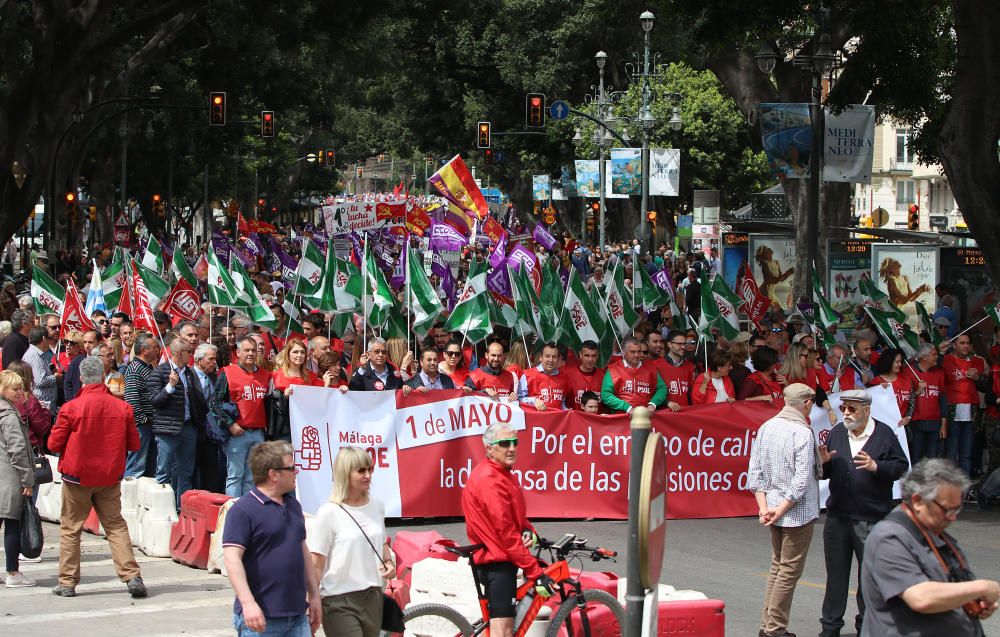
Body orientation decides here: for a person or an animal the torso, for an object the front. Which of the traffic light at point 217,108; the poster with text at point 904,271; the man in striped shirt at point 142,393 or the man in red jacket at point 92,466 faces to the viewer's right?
the man in striped shirt

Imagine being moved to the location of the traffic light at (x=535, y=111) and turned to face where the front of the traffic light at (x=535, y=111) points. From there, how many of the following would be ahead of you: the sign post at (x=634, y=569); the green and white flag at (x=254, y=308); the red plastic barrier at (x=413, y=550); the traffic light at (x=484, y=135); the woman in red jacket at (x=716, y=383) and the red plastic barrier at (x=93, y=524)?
5

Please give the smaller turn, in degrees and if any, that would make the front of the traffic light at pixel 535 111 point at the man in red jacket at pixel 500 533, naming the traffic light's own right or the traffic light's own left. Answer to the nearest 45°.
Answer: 0° — it already faces them

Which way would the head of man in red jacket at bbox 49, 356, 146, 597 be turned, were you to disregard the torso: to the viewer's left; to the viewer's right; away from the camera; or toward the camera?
away from the camera

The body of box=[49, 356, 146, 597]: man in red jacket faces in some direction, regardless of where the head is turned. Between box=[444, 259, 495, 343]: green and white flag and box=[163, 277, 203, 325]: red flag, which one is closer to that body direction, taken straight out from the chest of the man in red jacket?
the red flag

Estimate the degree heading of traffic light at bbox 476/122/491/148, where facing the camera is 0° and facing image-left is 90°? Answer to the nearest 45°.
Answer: approximately 0°

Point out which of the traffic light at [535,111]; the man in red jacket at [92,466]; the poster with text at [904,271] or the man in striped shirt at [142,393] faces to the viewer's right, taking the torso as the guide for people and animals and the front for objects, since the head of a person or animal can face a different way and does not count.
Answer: the man in striped shirt

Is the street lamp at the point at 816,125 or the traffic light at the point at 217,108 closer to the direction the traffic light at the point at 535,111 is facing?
the street lamp

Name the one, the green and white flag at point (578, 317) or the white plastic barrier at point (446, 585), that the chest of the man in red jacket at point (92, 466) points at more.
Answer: the green and white flag

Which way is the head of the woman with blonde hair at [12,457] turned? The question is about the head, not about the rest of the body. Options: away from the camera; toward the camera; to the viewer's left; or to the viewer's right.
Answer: to the viewer's right

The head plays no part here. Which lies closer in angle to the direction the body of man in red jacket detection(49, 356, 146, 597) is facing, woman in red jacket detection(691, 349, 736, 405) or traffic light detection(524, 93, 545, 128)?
the traffic light

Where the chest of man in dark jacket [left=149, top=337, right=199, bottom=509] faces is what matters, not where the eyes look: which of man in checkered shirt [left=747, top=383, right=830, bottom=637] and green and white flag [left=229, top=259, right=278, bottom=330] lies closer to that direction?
the man in checkered shirt
